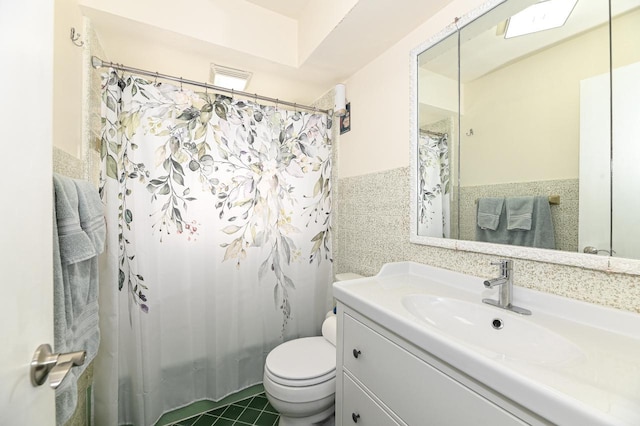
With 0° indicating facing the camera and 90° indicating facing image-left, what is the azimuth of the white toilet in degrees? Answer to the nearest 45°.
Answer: approximately 45°

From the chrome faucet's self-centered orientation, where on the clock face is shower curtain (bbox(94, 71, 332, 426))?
The shower curtain is roughly at 1 o'clock from the chrome faucet.

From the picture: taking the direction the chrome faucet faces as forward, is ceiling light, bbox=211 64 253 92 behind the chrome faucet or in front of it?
in front

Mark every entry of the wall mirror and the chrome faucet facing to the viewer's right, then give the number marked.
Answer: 0

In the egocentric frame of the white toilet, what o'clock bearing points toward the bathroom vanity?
The bathroom vanity is roughly at 9 o'clock from the white toilet.

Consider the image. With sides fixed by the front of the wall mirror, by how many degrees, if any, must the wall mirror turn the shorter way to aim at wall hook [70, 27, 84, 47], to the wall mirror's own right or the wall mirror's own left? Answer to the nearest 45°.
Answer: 0° — it already faces it

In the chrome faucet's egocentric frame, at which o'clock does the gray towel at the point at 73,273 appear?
The gray towel is roughly at 12 o'clock from the chrome faucet.
